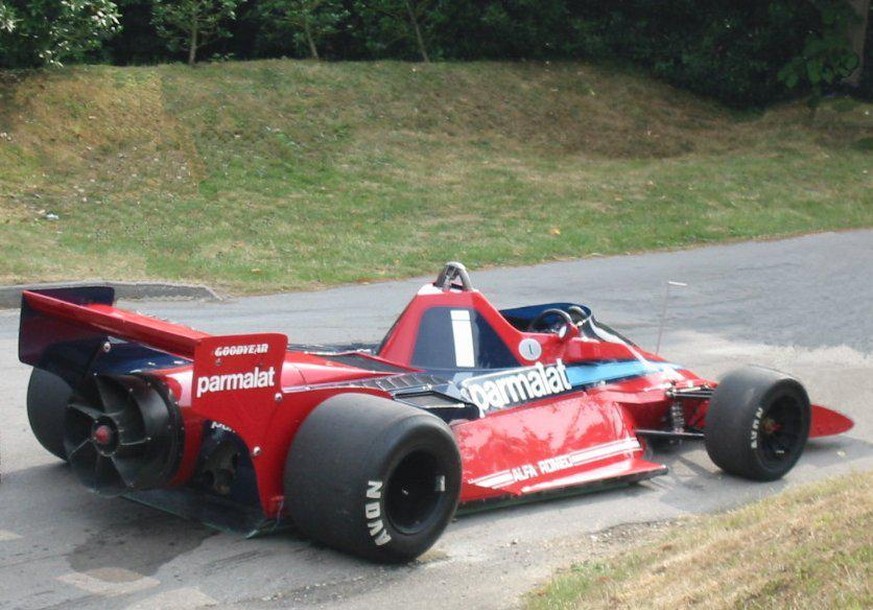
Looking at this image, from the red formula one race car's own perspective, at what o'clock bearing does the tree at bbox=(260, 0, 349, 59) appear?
The tree is roughly at 10 o'clock from the red formula one race car.

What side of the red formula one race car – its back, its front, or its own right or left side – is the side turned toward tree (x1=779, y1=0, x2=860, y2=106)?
front

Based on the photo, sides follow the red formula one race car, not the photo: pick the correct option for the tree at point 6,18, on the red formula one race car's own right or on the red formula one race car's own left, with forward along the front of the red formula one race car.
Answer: on the red formula one race car's own left

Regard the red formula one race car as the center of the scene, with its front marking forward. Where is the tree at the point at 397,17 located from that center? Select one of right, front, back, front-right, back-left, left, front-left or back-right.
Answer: front-left

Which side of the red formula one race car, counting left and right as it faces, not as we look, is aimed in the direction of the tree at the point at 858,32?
front

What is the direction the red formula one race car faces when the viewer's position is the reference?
facing away from the viewer and to the right of the viewer
